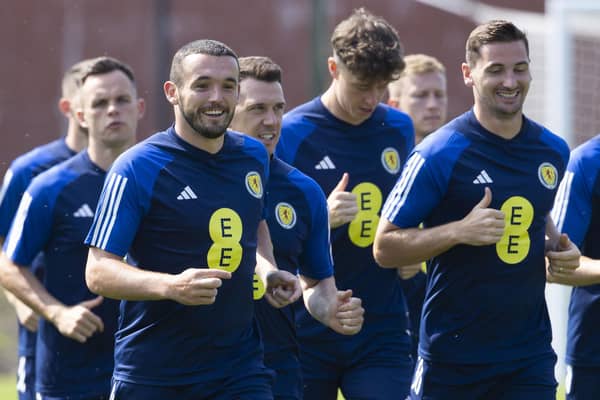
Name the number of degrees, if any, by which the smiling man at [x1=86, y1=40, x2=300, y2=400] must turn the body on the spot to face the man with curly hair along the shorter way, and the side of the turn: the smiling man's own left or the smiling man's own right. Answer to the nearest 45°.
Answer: approximately 90° to the smiling man's own left

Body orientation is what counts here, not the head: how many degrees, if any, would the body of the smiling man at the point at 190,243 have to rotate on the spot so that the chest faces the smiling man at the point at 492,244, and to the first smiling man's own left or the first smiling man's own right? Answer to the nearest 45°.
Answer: approximately 45° to the first smiling man's own left

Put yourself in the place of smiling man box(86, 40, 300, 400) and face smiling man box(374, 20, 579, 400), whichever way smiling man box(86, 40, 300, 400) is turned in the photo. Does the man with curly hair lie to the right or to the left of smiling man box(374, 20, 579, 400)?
left

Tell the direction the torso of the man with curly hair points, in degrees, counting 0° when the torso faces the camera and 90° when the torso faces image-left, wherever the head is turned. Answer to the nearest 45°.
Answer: approximately 315°

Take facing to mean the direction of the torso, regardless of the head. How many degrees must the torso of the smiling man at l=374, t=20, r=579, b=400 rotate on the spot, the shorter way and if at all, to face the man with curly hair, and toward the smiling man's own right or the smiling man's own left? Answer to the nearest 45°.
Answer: approximately 180°

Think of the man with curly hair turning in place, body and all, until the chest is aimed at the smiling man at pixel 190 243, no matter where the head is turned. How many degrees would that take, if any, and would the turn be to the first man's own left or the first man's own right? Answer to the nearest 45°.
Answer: approximately 90° to the first man's own right
